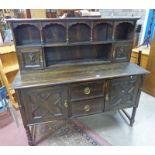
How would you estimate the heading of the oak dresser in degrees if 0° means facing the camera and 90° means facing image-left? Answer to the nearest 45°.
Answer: approximately 0°
